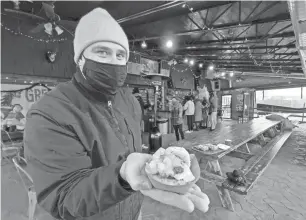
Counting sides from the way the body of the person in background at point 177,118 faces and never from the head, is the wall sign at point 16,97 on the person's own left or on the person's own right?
on the person's own left

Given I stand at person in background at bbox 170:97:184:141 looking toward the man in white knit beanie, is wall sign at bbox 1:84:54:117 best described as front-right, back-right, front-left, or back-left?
front-right

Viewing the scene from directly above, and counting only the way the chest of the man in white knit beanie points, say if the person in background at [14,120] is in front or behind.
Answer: behind

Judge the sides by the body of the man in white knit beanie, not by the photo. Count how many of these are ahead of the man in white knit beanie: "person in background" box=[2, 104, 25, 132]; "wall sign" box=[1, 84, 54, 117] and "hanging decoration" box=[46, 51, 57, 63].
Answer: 0

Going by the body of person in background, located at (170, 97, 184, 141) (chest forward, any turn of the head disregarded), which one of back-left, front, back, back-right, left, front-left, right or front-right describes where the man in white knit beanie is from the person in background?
back

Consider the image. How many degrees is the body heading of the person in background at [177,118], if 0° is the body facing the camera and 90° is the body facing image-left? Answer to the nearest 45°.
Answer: approximately 180°

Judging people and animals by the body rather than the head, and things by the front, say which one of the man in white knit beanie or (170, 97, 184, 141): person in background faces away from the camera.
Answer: the person in background

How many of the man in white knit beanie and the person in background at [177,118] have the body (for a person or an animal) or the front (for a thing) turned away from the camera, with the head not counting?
1

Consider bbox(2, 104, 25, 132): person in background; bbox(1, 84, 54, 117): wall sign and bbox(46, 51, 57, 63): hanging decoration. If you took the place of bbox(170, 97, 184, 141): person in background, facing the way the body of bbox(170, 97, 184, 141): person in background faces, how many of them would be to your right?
0
